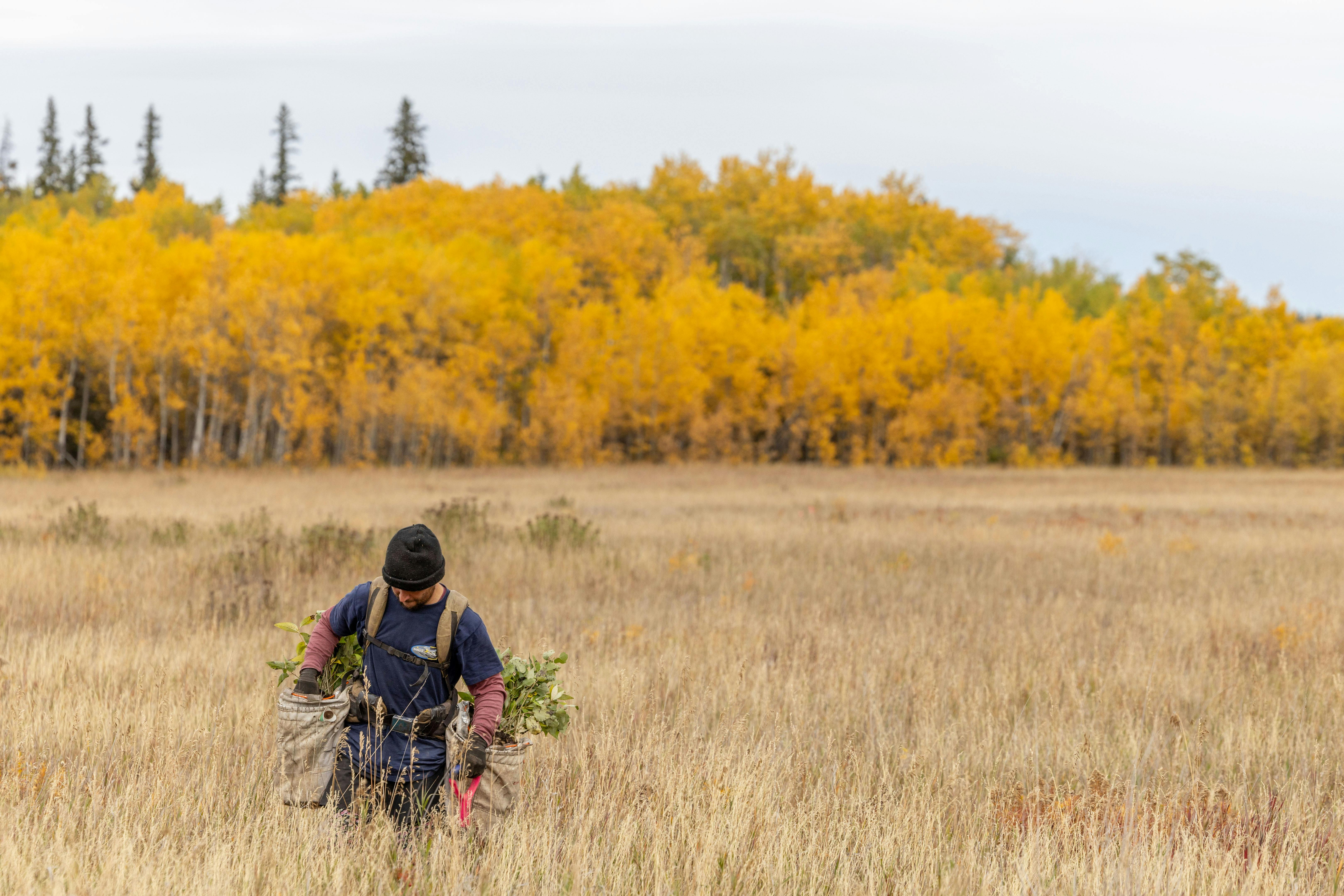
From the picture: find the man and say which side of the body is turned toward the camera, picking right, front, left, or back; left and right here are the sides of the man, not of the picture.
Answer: front

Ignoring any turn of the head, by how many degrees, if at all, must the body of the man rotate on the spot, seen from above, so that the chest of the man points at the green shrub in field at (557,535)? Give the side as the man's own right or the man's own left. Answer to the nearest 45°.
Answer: approximately 180°

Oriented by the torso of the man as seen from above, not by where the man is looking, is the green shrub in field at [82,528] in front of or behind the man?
behind
